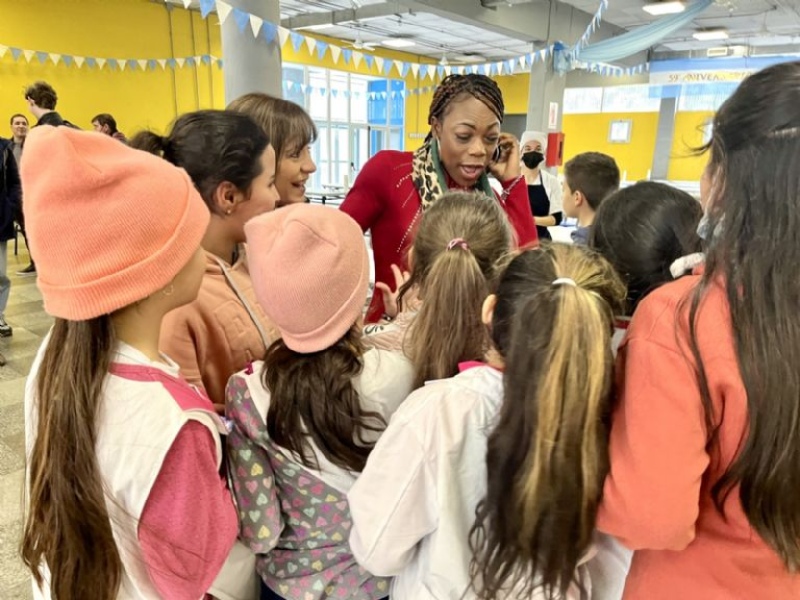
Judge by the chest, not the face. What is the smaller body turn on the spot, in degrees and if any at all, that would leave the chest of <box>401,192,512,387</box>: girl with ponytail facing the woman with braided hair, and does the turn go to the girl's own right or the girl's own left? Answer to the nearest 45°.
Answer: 0° — they already face them

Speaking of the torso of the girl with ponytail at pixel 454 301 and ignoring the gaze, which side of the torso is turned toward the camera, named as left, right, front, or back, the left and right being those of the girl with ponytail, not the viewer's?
back

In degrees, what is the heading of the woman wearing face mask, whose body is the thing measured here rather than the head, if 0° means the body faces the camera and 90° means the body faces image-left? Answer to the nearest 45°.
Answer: approximately 0°

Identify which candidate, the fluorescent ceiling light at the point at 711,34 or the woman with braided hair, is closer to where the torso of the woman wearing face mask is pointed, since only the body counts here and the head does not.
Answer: the woman with braided hair

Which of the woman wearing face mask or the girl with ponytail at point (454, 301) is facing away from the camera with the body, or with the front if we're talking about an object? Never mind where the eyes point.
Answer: the girl with ponytail

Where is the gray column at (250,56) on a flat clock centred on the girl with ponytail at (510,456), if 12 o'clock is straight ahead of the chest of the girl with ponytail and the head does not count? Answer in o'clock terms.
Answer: The gray column is roughly at 11 o'clock from the girl with ponytail.

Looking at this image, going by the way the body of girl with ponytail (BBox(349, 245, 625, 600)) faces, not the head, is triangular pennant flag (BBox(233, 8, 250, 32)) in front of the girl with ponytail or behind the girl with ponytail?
in front

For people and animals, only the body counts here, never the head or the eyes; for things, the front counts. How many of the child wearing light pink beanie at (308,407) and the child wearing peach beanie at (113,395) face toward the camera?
0

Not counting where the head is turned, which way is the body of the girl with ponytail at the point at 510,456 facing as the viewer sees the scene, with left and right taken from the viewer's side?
facing away from the viewer

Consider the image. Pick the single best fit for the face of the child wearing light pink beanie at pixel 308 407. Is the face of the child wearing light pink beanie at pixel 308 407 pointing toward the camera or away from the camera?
away from the camera

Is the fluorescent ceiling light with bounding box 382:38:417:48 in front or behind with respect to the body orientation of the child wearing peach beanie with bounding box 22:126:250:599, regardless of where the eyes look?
in front

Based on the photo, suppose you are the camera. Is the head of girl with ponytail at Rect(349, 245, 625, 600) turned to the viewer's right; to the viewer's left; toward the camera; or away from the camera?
away from the camera

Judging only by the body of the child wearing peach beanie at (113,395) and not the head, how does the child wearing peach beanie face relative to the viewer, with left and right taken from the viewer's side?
facing away from the viewer and to the right of the viewer

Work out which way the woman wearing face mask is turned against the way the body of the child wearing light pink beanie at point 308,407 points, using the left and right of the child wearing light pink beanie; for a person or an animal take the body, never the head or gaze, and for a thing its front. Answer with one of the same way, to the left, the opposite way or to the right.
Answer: the opposite way

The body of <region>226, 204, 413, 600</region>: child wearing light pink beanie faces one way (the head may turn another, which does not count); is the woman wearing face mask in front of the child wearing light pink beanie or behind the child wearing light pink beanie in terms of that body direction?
in front
